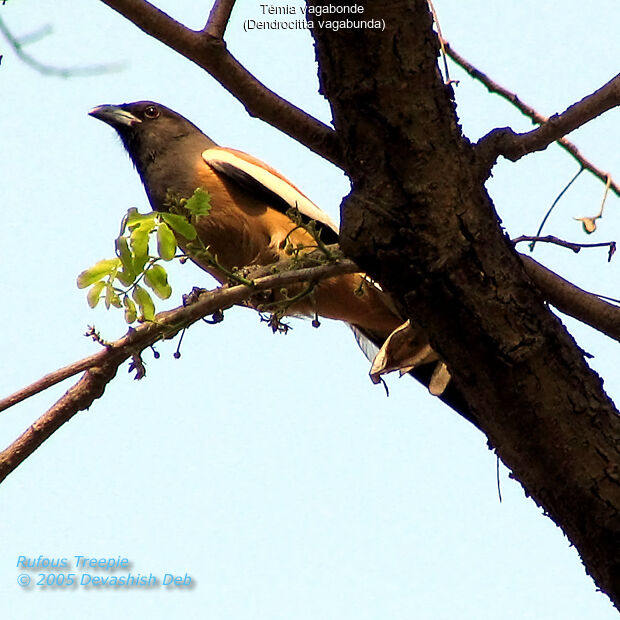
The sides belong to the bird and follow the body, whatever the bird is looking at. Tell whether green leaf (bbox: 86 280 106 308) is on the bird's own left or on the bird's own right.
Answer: on the bird's own left

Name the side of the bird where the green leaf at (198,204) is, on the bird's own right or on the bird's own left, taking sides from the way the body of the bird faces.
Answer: on the bird's own left

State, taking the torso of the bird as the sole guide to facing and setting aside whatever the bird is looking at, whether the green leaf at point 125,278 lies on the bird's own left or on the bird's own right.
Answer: on the bird's own left

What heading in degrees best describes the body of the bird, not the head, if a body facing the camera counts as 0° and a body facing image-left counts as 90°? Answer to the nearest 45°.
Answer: approximately 90°
